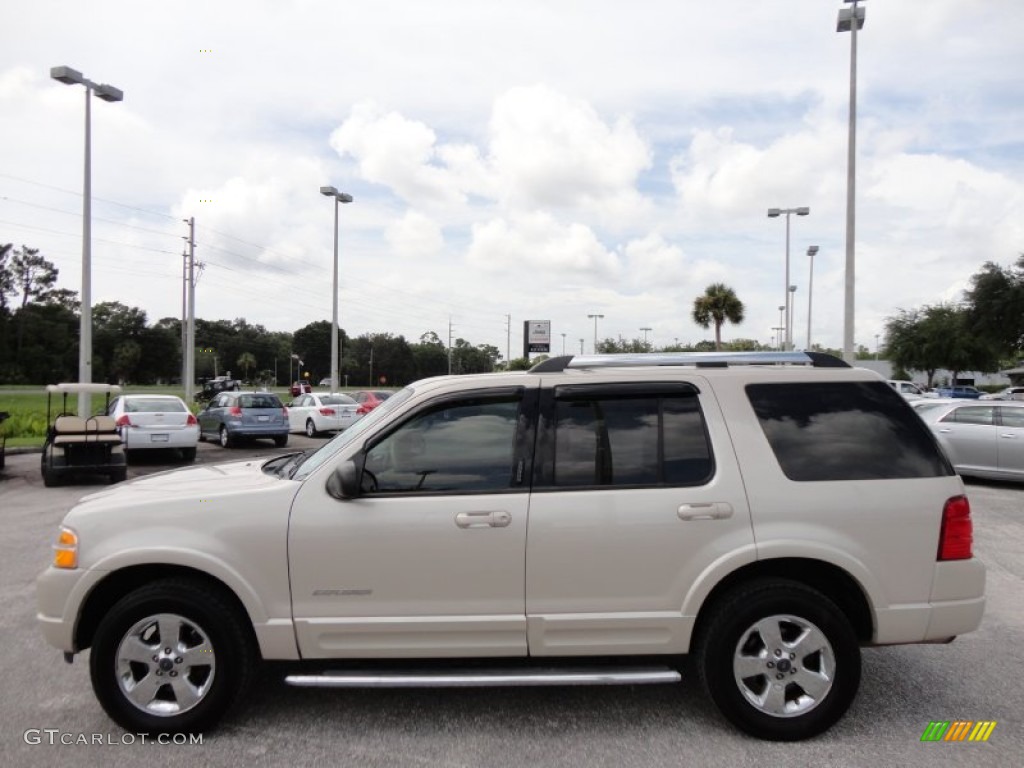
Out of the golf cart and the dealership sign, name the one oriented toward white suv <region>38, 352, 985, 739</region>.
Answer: the dealership sign

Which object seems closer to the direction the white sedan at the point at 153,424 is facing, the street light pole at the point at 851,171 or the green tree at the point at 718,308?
the green tree

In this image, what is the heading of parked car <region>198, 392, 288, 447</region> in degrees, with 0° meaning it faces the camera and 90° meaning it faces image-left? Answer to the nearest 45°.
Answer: approximately 135°

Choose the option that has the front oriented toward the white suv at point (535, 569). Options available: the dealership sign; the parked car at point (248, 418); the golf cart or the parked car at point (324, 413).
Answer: the dealership sign

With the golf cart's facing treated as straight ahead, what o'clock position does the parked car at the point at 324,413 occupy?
The parked car is roughly at 1 o'clock from the golf cart.

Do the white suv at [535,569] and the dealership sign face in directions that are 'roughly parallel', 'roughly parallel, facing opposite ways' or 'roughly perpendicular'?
roughly perpendicular

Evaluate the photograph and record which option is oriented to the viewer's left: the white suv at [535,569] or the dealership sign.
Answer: the white suv

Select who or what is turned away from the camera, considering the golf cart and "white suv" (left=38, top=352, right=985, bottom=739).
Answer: the golf cart

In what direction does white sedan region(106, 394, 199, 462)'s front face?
away from the camera

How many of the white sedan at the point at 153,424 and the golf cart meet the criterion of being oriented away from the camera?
2

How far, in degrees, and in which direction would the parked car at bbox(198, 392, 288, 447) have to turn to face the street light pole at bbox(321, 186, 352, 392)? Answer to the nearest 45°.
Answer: approximately 45° to its right

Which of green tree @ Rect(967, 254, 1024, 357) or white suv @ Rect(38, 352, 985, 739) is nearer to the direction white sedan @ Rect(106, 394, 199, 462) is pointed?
the green tree

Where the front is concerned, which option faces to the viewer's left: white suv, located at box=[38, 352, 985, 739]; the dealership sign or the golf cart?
the white suv

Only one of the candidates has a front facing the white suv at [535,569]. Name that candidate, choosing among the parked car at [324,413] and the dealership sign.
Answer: the dealership sign
